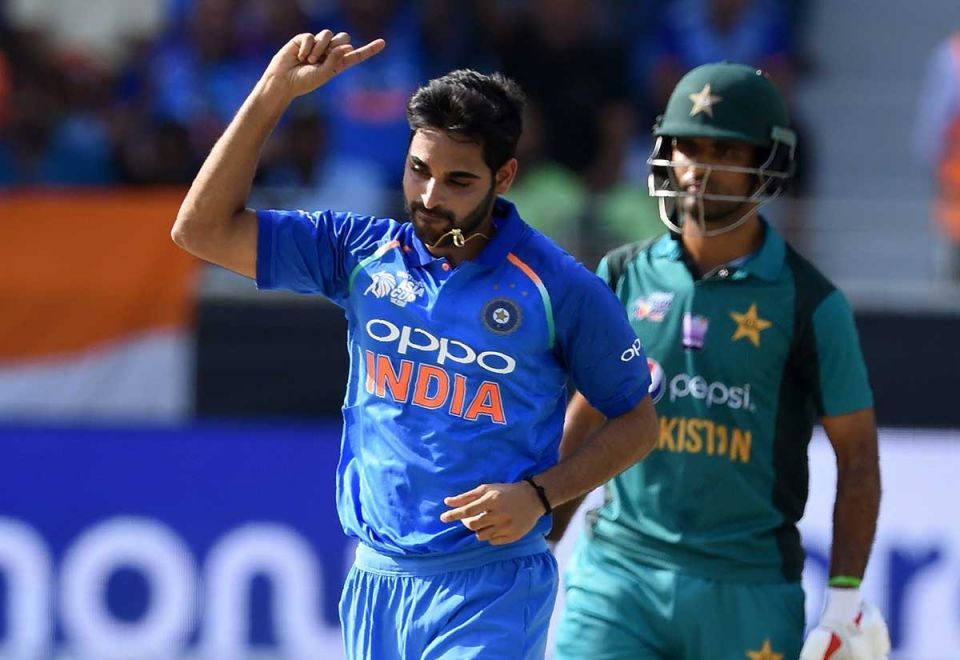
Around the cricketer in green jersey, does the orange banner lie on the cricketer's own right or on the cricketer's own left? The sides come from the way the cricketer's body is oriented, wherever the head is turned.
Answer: on the cricketer's own right

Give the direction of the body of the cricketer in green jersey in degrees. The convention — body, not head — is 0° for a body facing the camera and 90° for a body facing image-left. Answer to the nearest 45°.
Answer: approximately 45°

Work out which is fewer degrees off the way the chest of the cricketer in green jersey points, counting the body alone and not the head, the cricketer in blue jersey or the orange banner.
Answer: the cricketer in blue jersey

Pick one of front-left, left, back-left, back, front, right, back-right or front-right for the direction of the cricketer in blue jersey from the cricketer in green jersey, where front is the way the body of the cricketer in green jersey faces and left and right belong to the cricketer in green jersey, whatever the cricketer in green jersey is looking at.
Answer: front
